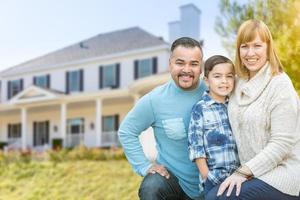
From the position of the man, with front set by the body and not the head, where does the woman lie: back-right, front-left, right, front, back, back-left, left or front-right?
front-left

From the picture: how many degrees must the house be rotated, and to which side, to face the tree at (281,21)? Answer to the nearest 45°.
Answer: approximately 45° to its left

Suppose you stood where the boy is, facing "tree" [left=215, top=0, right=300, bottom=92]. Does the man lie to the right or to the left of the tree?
left

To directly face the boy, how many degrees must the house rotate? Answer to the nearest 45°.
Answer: approximately 45° to its left

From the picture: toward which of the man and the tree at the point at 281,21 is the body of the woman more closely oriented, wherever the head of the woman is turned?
the man

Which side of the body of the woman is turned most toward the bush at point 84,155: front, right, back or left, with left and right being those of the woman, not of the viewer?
right

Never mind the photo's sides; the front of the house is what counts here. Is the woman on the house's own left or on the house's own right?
on the house's own left

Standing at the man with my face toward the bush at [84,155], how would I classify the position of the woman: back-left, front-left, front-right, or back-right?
back-right

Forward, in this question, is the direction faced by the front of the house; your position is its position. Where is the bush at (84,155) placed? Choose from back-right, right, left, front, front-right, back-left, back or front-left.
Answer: front-left

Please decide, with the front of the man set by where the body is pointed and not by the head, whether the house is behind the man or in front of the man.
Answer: behind

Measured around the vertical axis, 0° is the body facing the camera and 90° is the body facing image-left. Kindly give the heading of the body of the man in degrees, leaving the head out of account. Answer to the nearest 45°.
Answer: approximately 0°
